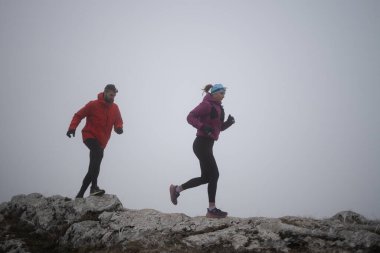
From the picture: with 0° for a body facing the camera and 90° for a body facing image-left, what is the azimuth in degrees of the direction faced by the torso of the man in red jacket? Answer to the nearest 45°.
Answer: approximately 315°

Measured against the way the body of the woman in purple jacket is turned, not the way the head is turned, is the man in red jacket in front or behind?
behind

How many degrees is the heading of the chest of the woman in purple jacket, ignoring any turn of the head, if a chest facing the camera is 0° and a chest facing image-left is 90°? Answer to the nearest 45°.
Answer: approximately 270°

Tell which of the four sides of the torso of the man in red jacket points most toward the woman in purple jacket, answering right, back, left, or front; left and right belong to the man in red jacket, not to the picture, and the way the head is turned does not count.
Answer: front

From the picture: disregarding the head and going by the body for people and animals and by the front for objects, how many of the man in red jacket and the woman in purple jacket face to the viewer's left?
0
